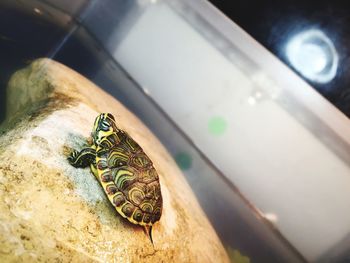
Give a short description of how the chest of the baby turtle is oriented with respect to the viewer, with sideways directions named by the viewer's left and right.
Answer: facing away from the viewer and to the left of the viewer
